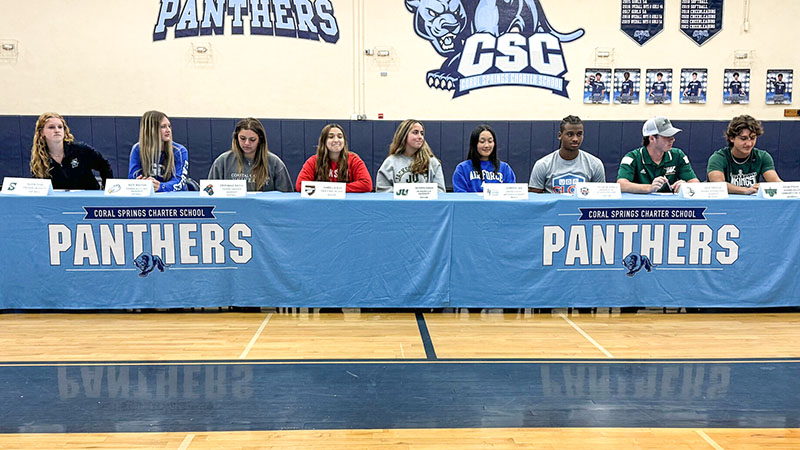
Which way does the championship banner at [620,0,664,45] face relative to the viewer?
toward the camera

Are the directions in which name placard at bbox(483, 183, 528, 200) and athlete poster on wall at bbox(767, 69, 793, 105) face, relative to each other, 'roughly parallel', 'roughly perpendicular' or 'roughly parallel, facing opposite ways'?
roughly parallel

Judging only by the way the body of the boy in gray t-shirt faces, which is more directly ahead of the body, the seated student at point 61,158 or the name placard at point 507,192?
the name placard

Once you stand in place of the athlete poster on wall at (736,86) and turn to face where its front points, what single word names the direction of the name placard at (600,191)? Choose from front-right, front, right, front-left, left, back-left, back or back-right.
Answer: front

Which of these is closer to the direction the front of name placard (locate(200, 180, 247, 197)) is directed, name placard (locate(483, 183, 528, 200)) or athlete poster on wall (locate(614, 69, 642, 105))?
the name placard

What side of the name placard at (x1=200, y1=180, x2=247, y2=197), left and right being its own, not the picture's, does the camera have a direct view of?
front

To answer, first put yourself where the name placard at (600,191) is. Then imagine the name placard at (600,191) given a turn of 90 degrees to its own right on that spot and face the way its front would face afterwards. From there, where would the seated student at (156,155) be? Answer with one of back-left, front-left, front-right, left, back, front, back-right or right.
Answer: front

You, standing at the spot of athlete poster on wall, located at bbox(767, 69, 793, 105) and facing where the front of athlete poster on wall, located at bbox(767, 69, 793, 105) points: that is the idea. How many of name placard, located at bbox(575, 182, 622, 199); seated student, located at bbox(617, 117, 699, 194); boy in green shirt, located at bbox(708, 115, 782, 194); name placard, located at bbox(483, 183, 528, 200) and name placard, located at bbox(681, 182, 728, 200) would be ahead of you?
5

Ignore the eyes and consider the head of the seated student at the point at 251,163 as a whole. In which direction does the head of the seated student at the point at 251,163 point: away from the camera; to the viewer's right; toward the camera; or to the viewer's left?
toward the camera

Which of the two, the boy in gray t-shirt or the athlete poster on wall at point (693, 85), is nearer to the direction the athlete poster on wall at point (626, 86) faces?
the boy in gray t-shirt

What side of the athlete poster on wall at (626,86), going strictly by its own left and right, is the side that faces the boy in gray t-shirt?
front

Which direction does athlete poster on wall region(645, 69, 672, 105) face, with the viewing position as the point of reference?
facing the viewer

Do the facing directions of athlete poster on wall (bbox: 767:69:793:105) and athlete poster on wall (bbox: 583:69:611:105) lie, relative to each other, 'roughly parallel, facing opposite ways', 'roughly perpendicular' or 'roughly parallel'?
roughly parallel

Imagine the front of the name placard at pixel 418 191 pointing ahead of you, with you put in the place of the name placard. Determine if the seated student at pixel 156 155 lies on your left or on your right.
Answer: on your right

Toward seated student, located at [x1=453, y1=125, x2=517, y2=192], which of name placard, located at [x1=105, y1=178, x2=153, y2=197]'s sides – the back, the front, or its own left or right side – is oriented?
left

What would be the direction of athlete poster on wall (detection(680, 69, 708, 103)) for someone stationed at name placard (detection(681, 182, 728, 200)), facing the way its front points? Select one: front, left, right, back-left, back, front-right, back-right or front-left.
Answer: back

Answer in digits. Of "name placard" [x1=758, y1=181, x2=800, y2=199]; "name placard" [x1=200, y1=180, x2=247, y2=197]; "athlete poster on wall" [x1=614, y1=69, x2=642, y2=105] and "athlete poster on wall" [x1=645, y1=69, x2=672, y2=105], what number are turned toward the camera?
4

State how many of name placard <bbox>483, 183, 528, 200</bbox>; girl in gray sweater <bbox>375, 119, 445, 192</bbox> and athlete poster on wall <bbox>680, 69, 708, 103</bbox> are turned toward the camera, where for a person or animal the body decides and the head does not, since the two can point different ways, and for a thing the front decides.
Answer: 3
